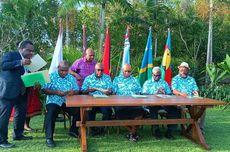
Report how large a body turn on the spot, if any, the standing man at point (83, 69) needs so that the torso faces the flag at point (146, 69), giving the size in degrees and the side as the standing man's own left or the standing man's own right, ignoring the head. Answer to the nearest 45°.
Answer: approximately 90° to the standing man's own left

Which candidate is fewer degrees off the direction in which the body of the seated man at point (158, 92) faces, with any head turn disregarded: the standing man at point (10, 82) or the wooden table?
the wooden table

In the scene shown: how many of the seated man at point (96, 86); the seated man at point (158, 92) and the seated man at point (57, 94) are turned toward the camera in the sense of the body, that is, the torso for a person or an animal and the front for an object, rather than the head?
3

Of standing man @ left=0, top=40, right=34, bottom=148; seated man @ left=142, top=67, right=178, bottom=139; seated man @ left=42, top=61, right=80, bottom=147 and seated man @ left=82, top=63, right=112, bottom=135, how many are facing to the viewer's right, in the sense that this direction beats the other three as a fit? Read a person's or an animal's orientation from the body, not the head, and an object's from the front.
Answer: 1

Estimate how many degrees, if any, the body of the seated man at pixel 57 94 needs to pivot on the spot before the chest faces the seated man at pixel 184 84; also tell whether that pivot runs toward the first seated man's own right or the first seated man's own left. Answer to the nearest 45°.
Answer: approximately 90° to the first seated man's own left

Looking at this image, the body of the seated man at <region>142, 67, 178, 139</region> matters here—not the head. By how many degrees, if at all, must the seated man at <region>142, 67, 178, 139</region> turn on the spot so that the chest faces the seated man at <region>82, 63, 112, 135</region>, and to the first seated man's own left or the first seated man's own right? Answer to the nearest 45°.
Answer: approximately 90° to the first seated man's own right

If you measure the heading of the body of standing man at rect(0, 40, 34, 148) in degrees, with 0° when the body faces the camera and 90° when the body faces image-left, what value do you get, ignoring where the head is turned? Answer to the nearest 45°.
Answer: approximately 270°

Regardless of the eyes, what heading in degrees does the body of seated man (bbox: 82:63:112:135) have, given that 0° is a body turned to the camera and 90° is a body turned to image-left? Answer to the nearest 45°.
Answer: approximately 0°

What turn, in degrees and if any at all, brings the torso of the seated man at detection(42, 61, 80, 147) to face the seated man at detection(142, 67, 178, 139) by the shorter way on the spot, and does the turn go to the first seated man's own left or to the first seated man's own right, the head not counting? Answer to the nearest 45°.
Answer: approximately 90° to the first seated man's own left
